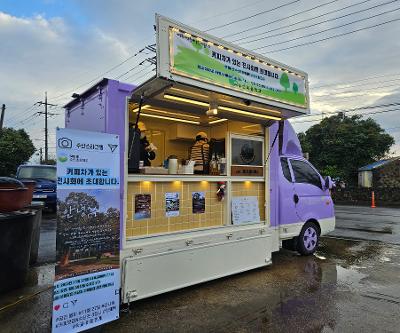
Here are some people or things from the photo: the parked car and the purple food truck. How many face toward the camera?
1

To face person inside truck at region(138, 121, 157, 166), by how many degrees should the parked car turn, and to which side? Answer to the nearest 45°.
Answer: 0° — it already faces them

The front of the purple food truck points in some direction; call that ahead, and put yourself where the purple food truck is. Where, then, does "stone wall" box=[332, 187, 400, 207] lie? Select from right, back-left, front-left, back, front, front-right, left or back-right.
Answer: front

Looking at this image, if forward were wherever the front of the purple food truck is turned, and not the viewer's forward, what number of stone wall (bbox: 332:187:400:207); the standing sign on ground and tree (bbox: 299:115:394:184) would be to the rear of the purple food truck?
1

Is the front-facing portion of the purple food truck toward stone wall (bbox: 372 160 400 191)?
yes

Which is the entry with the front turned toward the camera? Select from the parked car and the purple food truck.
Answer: the parked car

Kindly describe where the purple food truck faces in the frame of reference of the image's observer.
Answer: facing away from the viewer and to the right of the viewer

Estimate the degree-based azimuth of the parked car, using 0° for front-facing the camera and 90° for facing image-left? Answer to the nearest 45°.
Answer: approximately 0°
